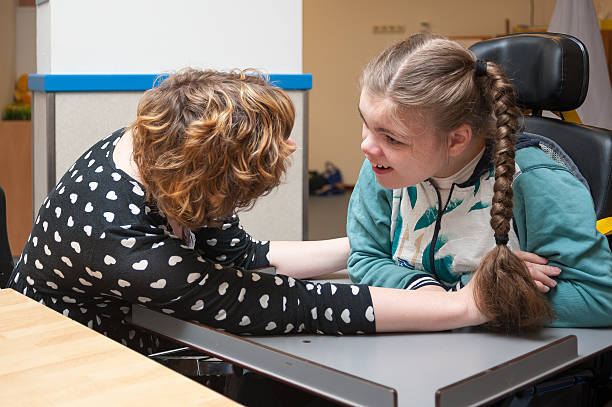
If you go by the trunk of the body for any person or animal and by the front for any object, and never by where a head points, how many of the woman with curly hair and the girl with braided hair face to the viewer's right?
1

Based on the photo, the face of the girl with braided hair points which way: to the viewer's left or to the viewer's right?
to the viewer's left

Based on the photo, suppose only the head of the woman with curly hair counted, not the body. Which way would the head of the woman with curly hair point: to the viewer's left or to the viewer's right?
to the viewer's right

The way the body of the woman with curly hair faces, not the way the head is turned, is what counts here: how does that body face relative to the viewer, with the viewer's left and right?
facing to the right of the viewer

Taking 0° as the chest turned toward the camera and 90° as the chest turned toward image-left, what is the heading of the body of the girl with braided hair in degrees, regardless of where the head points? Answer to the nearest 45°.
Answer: approximately 45°
